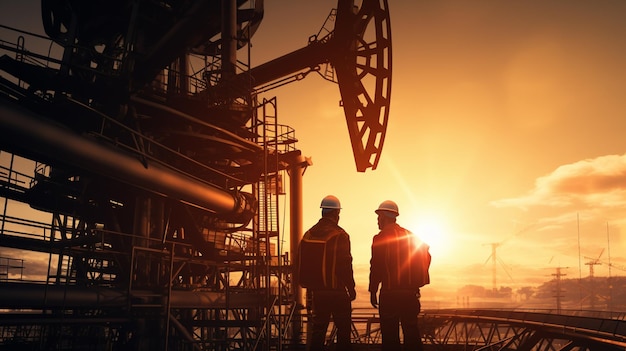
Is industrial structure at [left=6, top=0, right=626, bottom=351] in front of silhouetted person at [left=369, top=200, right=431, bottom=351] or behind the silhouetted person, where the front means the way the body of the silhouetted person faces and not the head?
in front

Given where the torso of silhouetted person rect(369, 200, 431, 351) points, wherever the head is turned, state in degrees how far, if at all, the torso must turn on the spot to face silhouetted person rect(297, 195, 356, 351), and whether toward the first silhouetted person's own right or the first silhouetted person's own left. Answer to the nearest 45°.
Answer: approximately 90° to the first silhouetted person's own left

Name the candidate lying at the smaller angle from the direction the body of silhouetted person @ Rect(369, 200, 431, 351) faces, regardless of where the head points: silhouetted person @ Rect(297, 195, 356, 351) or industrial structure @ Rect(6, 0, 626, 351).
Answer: the industrial structure

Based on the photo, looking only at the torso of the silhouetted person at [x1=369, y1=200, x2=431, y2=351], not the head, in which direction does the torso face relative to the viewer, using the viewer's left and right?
facing away from the viewer and to the left of the viewer
